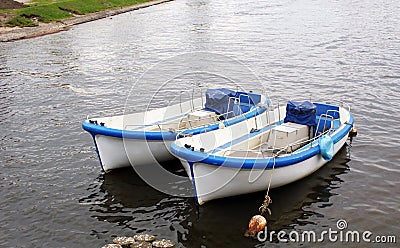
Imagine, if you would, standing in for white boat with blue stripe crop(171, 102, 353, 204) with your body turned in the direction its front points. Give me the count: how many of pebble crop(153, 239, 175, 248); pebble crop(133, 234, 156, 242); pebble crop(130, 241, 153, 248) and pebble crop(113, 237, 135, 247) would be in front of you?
4

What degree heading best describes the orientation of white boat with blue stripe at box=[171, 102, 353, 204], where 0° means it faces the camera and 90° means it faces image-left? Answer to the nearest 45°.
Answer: approximately 45°

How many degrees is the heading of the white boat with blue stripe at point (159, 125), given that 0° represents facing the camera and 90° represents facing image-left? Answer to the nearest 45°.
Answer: approximately 45°

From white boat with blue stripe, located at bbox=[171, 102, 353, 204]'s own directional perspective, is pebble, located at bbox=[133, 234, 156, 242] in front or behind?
in front

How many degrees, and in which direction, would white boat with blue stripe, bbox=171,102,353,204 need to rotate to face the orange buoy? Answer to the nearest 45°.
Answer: approximately 45° to its left

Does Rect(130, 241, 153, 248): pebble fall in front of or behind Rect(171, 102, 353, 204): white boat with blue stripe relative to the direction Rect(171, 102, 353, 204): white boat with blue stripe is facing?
in front

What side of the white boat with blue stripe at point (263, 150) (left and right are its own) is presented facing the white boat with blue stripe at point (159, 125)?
right

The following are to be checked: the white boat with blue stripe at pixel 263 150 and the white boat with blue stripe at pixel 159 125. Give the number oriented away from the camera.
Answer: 0
